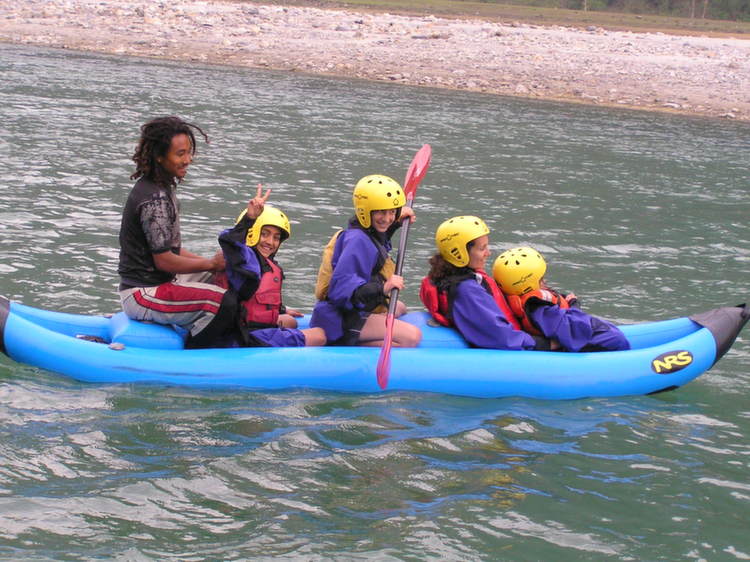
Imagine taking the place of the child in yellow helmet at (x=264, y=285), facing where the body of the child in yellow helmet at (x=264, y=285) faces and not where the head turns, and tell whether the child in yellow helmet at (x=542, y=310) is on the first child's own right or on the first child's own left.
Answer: on the first child's own left

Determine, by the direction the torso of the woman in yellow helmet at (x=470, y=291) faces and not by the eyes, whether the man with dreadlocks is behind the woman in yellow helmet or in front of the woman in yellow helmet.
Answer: behind

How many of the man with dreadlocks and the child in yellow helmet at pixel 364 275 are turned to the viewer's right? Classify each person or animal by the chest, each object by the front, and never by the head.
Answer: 2

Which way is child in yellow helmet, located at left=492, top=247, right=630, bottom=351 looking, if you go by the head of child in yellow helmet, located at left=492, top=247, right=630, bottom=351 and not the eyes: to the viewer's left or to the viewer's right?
to the viewer's right

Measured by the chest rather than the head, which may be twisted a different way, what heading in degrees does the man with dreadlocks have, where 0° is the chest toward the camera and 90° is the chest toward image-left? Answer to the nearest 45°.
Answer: approximately 270°

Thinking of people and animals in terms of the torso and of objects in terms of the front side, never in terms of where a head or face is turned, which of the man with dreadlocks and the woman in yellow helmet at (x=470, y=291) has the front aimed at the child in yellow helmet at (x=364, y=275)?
the man with dreadlocks

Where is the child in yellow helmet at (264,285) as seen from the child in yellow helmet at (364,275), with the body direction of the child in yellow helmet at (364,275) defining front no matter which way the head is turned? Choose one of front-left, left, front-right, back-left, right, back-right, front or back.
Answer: back

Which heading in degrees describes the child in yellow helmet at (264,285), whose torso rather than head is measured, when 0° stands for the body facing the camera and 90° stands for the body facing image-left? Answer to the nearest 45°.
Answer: approximately 315°

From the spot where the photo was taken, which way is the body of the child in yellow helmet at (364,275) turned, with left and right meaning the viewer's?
facing to the right of the viewer

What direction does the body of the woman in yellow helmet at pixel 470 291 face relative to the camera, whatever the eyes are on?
to the viewer's right
